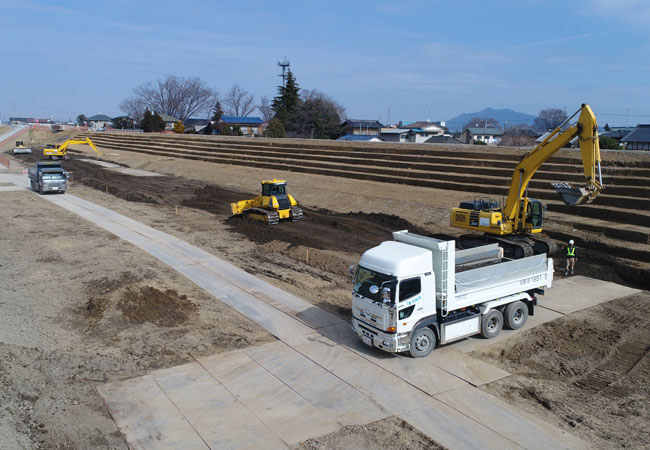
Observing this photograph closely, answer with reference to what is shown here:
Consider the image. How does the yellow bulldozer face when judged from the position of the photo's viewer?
facing away from the viewer and to the left of the viewer

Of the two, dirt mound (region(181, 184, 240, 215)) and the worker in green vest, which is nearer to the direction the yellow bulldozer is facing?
the dirt mound

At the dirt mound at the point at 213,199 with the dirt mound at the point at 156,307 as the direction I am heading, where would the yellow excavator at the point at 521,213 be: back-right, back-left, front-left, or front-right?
front-left

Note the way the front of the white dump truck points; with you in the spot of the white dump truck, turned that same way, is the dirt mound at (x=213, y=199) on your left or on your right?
on your right

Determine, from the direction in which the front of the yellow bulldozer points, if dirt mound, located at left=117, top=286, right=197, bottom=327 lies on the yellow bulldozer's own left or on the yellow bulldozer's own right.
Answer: on the yellow bulldozer's own left

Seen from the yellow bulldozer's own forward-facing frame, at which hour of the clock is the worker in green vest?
The worker in green vest is roughly at 6 o'clock from the yellow bulldozer.

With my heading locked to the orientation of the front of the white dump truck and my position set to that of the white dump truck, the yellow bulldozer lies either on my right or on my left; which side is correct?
on my right

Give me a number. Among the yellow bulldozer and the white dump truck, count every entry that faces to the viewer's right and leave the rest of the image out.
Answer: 0

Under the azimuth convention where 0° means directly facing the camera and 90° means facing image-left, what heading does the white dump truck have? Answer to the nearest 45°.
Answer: approximately 45°

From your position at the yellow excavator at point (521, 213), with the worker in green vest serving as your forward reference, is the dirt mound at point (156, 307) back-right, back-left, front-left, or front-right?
back-right

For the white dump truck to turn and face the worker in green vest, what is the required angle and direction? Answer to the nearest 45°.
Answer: approximately 180°

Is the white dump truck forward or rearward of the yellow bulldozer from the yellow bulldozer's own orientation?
rearward
